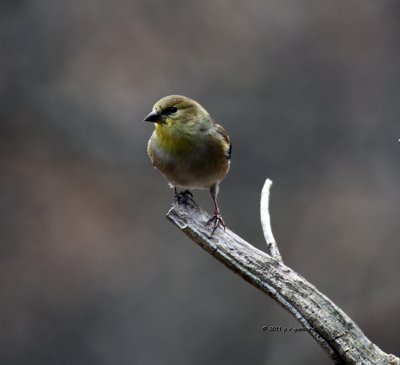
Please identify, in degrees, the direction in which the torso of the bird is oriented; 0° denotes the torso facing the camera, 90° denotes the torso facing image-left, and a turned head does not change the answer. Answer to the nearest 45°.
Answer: approximately 45°
